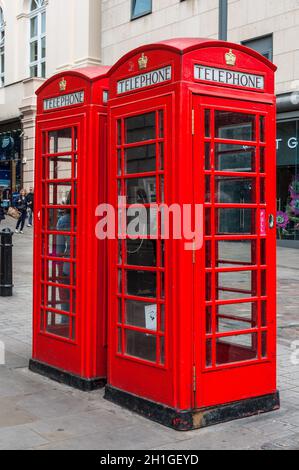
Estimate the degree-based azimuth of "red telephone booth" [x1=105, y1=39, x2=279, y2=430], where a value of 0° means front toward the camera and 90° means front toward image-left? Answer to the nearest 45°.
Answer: approximately 315°

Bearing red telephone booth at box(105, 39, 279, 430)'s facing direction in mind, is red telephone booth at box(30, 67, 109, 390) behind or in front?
behind

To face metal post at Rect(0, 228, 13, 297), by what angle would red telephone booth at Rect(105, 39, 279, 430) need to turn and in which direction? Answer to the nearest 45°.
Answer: approximately 180°

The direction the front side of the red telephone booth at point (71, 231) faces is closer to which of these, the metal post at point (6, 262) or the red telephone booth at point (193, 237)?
the red telephone booth

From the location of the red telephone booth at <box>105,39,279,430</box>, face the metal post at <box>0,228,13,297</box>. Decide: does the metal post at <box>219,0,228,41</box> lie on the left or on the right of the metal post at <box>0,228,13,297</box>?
right

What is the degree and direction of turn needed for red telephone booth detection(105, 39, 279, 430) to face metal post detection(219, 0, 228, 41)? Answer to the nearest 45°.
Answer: approximately 135° to its left

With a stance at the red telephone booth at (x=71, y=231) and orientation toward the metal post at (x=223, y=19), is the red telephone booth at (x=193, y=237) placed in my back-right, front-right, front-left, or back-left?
back-right

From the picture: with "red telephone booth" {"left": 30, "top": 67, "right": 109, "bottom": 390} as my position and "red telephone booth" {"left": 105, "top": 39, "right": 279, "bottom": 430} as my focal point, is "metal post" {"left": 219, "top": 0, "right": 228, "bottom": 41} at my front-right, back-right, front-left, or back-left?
back-left

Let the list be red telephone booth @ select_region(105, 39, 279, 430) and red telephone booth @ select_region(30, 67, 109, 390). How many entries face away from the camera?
0

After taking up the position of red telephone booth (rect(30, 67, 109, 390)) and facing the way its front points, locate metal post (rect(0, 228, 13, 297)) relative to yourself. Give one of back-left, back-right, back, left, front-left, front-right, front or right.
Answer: back-right
